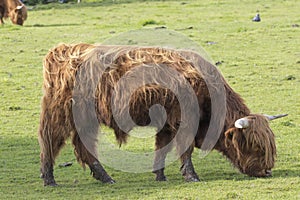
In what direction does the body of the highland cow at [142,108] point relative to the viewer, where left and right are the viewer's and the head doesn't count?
facing to the right of the viewer

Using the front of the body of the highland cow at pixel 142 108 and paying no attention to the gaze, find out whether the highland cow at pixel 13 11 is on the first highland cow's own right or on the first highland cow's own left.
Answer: on the first highland cow's own left
